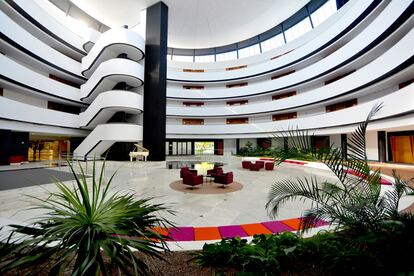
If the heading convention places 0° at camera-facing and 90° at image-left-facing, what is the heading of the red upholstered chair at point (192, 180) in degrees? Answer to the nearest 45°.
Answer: approximately 225°

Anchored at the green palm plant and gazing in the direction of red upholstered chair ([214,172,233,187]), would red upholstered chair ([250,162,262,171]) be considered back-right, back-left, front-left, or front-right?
front-right

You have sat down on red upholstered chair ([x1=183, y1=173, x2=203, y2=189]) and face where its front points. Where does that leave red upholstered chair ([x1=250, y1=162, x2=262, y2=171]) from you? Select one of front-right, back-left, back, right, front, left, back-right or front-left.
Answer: front

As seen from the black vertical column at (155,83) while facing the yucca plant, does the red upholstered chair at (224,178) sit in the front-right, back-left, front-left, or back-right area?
front-left

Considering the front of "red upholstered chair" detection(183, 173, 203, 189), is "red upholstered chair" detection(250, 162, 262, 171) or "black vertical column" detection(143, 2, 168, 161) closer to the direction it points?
the red upholstered chair

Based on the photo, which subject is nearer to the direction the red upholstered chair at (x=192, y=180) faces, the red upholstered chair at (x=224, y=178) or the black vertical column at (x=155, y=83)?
the red upholstered chair

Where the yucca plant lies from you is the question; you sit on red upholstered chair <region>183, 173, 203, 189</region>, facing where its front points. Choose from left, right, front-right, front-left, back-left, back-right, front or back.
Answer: back-right

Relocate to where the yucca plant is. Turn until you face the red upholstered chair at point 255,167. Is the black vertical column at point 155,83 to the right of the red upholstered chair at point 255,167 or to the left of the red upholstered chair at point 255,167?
left

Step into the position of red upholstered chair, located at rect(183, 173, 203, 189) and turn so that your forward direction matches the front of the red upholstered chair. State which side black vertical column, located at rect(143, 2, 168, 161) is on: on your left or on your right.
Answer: on your left

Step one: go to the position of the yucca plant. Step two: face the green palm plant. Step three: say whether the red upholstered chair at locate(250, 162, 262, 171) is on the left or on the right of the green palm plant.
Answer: left

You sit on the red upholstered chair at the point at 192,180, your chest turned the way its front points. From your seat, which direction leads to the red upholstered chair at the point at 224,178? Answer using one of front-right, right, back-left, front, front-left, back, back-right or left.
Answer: front-right

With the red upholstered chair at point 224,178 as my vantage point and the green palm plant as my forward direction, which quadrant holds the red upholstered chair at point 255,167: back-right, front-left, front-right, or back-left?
back-left

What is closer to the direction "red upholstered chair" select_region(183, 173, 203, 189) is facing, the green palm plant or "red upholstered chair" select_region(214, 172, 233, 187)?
the red upholstered chair
